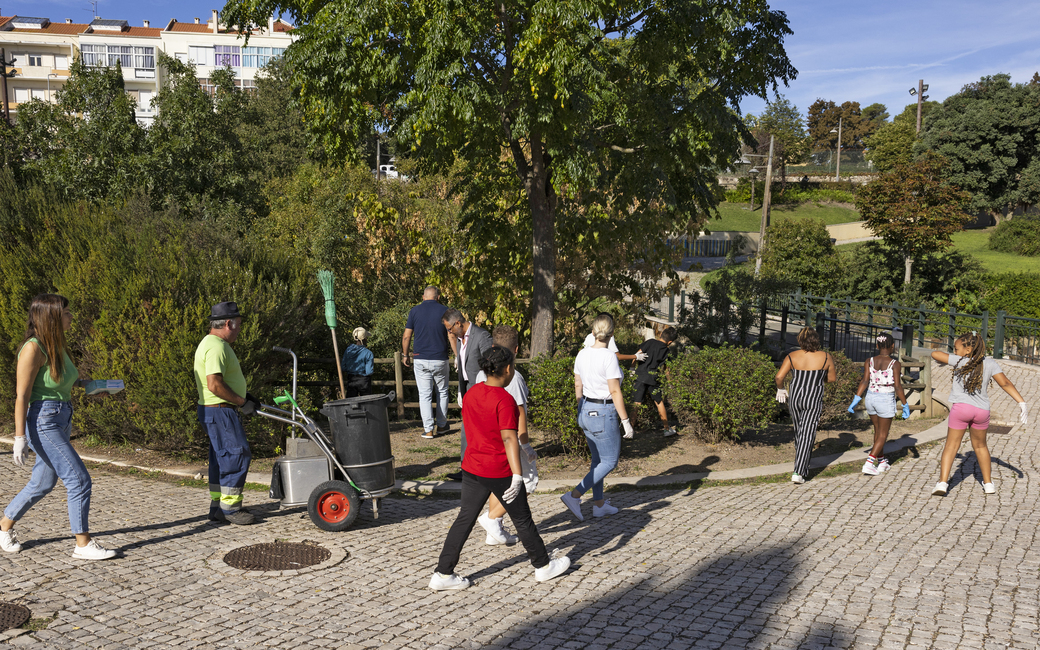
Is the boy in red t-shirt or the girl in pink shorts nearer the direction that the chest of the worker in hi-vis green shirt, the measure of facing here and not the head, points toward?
the girl in pink shorts

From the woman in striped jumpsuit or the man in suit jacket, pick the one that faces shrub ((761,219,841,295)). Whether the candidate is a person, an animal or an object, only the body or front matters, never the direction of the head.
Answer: the woman in striped jumpsuit

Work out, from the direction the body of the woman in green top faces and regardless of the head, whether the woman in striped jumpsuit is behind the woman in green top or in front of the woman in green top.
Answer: in front

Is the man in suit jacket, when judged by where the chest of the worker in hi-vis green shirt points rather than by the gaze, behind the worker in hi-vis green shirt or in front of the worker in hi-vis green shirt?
in front

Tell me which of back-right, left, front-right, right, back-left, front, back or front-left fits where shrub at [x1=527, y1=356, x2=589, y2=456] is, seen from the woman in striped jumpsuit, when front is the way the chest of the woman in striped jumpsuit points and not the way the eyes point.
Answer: left

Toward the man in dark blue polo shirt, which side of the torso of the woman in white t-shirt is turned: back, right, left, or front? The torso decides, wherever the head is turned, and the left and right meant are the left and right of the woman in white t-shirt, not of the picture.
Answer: left

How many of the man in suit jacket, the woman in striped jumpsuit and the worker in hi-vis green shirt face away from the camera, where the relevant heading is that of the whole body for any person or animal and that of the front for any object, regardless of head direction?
1

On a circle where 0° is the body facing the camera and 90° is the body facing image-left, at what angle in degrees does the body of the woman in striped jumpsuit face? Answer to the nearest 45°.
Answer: approximately 180°

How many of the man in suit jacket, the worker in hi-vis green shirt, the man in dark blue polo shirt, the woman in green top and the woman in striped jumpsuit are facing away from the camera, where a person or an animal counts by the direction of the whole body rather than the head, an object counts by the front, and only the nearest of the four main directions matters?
2

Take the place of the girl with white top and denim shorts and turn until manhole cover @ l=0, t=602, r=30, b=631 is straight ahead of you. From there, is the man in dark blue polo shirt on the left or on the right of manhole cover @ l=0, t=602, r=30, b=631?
right

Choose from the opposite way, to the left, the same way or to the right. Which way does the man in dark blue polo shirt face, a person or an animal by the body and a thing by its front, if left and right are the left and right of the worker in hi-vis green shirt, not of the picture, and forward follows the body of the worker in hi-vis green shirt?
to the left

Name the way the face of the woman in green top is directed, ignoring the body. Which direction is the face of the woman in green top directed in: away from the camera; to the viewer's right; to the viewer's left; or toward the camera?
to the viewer's right

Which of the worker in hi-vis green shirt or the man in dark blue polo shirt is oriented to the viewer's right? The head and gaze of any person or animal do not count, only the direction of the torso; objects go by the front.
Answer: the worker in hi-vis green shirt

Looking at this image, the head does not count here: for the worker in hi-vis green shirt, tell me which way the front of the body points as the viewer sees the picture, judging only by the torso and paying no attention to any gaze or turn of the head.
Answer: to the viewer's right

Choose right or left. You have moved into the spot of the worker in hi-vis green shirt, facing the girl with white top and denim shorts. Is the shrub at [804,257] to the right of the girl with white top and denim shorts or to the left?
left

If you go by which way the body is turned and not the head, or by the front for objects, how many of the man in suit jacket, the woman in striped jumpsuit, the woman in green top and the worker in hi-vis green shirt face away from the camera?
1

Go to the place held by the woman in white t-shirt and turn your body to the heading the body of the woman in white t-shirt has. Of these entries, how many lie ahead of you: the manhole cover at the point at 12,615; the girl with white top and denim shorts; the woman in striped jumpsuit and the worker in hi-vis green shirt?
2
